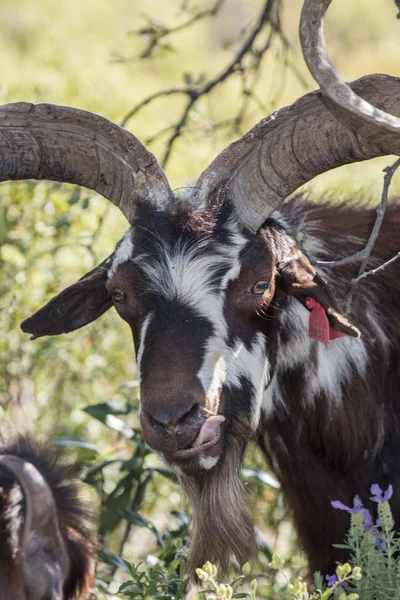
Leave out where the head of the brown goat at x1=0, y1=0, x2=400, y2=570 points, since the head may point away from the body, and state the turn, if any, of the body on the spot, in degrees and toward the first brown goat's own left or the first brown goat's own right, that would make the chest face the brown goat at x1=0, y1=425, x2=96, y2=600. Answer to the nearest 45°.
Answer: approximately 45° to the first brown goat's own right

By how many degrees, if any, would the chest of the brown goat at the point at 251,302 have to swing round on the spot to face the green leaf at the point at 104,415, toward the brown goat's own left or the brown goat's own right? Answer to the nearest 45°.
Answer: approximately 90° to the brown goat's own right

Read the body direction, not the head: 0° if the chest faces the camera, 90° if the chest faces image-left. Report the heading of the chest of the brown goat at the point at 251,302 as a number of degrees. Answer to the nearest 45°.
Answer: approximately 45°
